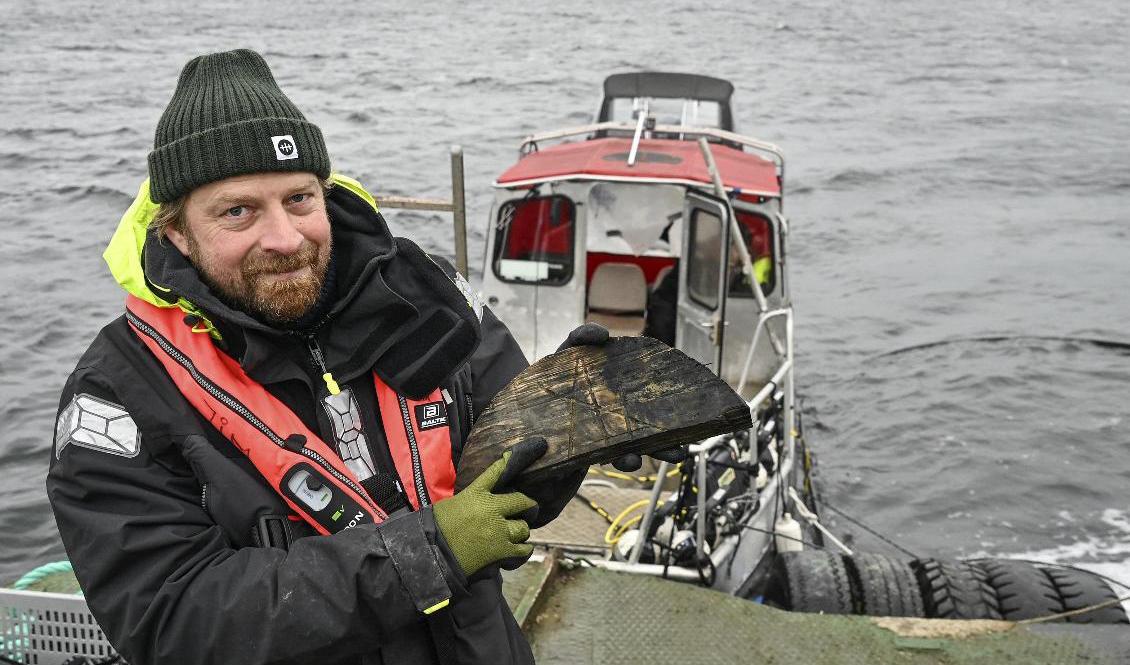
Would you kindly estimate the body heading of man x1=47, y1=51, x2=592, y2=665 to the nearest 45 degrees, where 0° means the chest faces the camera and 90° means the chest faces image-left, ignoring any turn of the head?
approximately 315°

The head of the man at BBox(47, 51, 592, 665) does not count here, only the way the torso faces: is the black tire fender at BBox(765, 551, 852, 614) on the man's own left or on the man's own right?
on the man's own left

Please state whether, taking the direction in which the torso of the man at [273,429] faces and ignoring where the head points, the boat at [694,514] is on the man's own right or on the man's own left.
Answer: on the man's own left

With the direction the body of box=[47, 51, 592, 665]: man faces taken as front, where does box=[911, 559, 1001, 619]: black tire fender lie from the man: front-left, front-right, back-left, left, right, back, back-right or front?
left

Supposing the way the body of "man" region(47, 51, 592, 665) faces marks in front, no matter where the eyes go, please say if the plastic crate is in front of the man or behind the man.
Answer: behind
